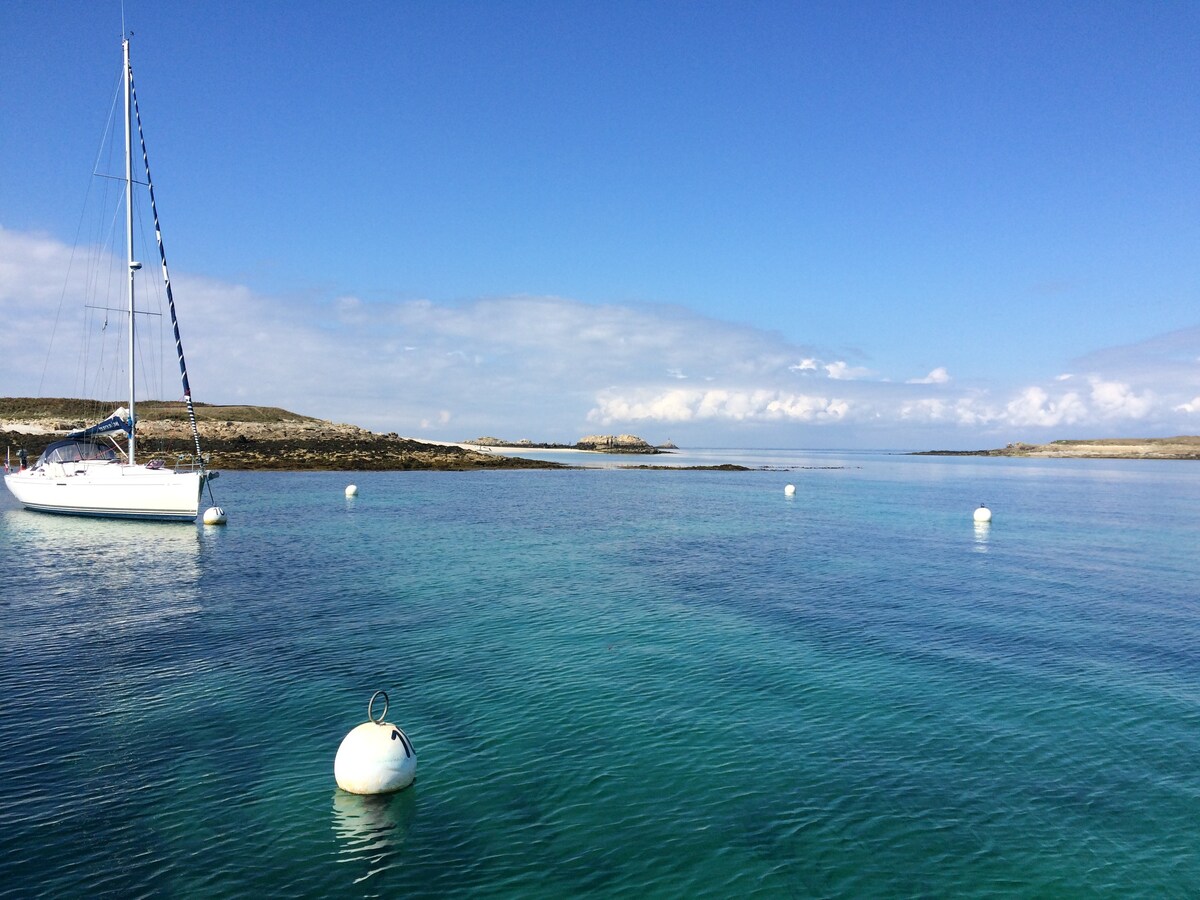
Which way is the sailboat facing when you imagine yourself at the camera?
facing the viewer and to the right of the viewer

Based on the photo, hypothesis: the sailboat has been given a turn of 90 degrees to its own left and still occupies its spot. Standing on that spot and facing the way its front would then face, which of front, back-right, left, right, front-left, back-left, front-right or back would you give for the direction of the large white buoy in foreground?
back-right
